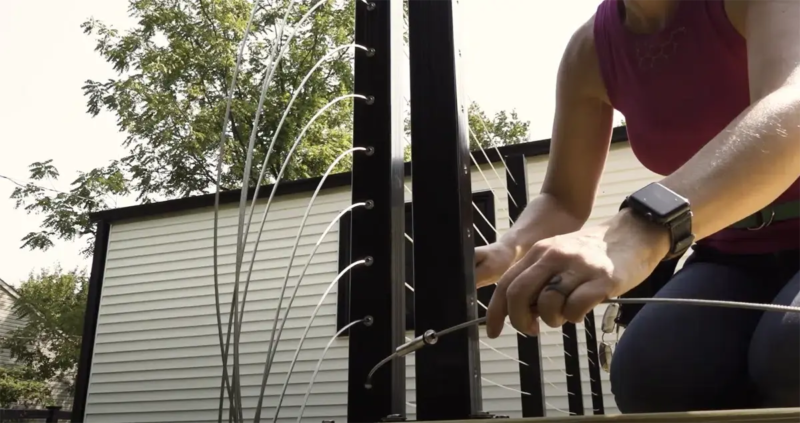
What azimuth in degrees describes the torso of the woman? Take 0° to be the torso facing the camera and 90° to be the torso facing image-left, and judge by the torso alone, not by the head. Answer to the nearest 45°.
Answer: approximately 45°

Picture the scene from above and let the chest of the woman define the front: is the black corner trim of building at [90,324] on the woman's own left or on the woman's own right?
on the woman's own right

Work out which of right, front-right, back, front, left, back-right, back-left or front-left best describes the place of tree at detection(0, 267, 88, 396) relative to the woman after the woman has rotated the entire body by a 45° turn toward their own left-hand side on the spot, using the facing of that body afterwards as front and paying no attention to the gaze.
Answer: back-right

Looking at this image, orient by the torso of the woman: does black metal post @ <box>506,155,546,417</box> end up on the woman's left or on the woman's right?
on the woman's right

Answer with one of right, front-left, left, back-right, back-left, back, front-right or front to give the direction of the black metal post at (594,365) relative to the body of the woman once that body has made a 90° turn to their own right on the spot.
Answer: front-right

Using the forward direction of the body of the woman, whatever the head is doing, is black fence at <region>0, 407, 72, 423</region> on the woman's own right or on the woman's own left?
on the woman's own right

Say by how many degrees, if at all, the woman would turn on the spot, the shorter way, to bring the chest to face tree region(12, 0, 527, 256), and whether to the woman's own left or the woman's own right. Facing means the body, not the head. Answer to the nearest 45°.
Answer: approximately 90° to the woman's own right

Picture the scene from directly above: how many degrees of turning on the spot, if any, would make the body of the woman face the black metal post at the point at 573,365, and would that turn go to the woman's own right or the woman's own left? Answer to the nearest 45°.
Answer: approximately 135° to the woman's own right
